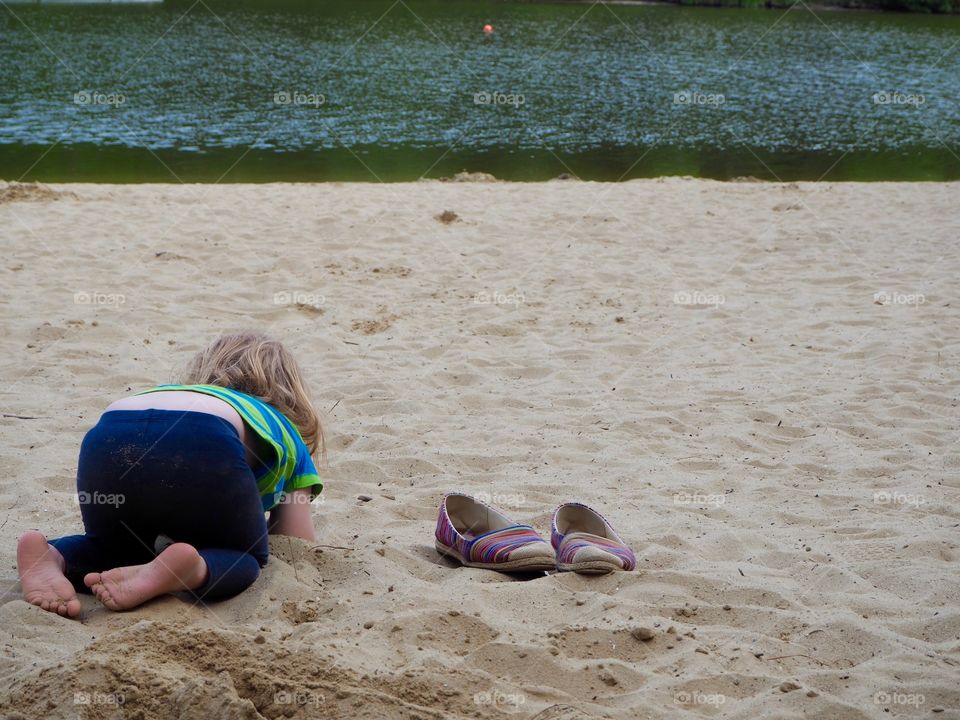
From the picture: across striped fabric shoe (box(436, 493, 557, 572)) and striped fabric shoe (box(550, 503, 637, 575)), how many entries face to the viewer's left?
0
